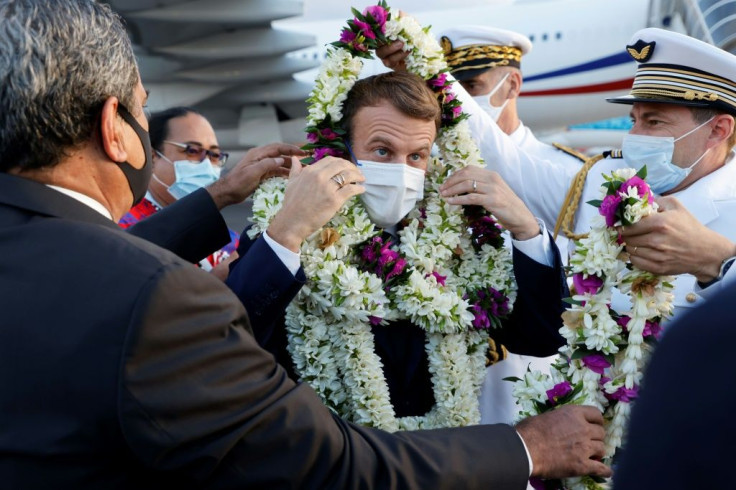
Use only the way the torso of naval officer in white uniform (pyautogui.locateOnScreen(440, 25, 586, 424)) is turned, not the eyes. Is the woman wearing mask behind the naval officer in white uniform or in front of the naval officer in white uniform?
in front

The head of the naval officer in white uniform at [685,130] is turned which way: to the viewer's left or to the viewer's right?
to the viewer's left

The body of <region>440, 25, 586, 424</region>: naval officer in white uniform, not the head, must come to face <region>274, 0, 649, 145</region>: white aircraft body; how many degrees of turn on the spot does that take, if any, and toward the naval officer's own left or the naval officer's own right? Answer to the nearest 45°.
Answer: approximately 135° to the naval officer's own right

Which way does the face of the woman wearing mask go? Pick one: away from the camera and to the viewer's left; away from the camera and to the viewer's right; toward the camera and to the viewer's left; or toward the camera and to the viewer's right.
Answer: toward the camera and to the viewer's right

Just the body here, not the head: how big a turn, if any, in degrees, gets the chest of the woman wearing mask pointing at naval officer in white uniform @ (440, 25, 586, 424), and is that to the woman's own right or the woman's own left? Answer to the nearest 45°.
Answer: approximately 45° to the woman's own left

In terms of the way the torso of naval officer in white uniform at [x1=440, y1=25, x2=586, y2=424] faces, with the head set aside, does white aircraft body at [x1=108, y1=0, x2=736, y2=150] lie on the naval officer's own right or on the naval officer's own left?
on the naval officer's own right

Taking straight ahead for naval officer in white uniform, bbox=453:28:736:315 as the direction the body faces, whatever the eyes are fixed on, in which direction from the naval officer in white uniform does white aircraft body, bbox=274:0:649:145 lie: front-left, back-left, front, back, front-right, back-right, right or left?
back-right

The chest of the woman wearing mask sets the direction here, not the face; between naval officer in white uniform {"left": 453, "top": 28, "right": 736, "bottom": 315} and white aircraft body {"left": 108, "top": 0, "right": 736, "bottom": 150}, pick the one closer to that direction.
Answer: the naval officer in white uniform

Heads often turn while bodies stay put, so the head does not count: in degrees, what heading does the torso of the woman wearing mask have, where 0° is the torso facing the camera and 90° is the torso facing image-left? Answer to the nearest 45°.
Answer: approximately 315°

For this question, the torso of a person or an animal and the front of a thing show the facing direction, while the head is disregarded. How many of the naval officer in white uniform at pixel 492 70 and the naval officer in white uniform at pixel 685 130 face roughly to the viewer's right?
0

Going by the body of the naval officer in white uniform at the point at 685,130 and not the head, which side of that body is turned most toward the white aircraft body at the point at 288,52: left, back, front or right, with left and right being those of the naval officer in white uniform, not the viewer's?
right

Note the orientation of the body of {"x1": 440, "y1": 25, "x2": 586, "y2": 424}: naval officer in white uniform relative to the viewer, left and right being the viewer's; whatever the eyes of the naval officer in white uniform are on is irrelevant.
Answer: facing the viewer and to the left of the viewer
